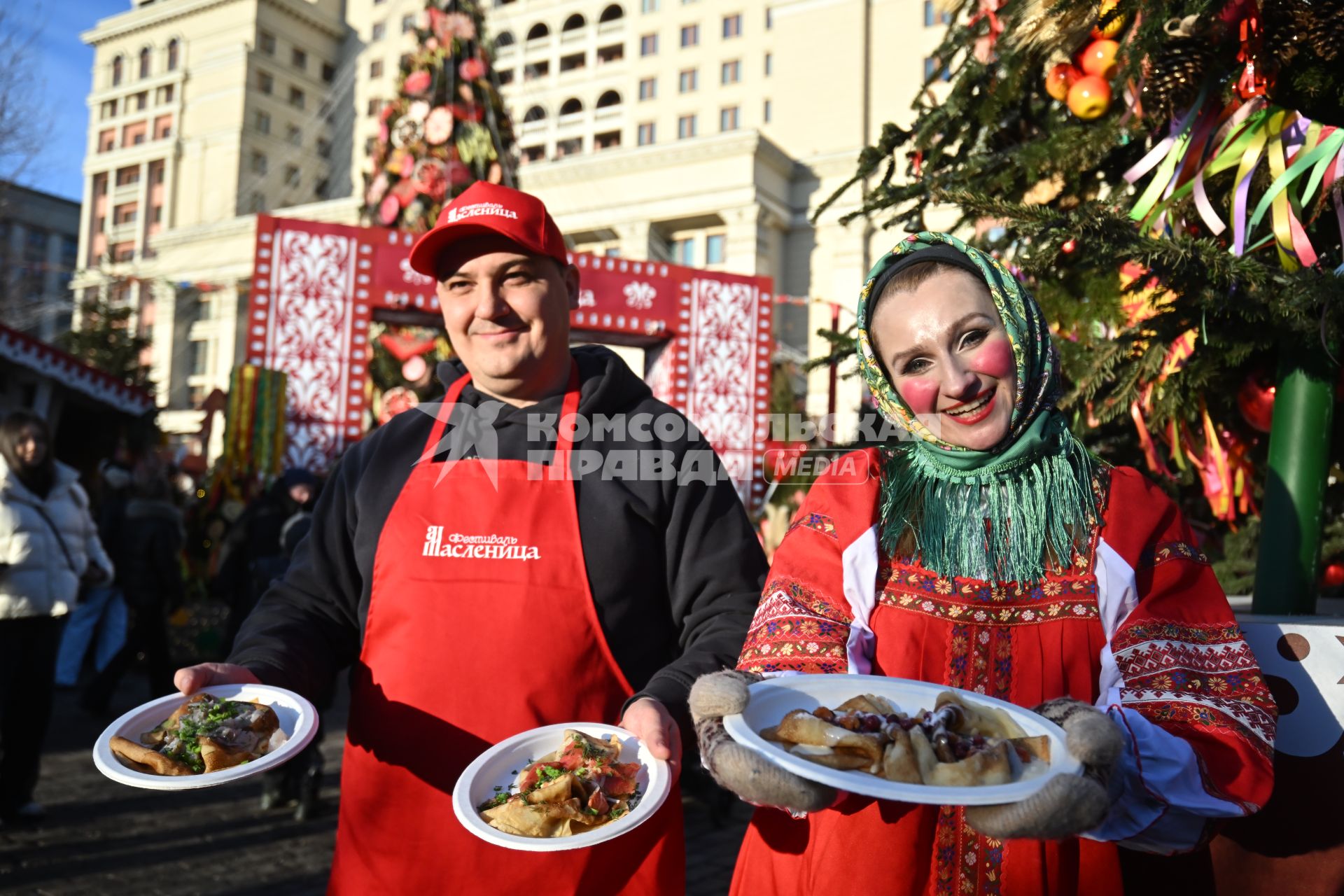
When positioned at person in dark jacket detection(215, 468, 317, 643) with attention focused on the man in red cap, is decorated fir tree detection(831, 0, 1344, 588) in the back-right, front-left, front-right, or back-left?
front-left

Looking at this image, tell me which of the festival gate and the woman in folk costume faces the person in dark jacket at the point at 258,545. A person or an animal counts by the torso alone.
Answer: the festival gate

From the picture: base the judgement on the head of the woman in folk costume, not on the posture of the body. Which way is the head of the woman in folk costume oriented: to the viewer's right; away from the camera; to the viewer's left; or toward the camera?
toward the camera

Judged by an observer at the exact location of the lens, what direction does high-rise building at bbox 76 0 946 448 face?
facing the viewer and to the left of the viewer

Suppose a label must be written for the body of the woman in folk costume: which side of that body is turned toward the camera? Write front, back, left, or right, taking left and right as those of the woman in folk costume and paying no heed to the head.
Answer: front

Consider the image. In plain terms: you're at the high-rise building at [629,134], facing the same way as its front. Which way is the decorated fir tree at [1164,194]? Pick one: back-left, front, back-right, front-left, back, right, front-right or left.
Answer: front-left

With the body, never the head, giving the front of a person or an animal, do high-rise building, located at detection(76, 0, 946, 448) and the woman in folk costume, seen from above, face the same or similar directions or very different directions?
same or similar directions

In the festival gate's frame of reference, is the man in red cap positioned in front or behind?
in front

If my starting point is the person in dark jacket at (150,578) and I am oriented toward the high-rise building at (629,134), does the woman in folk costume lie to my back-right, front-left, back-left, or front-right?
back-right

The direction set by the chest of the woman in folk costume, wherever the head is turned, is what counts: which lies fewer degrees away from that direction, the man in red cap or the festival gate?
the man in red cap

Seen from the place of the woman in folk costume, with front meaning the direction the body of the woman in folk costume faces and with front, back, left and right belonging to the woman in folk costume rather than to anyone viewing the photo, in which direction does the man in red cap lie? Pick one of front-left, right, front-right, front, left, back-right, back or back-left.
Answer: right

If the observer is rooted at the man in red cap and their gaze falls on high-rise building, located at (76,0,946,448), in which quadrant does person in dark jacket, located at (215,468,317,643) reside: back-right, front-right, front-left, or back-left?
front-left

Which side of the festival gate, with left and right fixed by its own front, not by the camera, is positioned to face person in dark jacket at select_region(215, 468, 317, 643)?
front

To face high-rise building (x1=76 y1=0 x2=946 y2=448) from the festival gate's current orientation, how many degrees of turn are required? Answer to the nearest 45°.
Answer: approximately 180°
